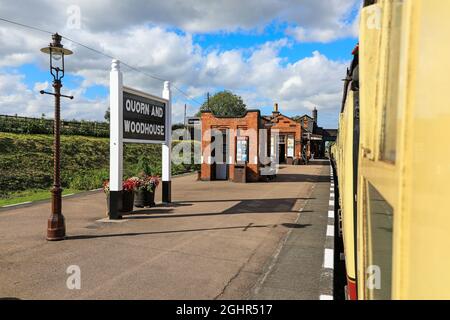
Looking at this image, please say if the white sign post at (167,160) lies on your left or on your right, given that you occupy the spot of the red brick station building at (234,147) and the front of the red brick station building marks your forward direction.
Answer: on your right

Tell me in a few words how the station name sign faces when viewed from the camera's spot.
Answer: facing the viewer and to the right of the viewer

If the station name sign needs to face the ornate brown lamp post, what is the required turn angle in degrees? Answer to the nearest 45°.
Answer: approximately 90° to its right

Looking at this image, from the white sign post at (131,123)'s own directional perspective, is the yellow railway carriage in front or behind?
in front

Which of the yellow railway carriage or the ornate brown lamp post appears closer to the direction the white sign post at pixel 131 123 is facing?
the yellow railway carriage

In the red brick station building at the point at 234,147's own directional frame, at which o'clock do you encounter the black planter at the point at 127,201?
The black planter is roughly at 2 o'clock from the red brick station building.

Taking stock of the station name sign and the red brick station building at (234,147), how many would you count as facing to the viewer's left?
0

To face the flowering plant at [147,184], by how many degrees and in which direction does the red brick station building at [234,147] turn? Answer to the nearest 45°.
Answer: approximately 45° to its right

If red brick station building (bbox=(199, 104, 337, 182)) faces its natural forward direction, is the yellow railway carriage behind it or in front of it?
in front
